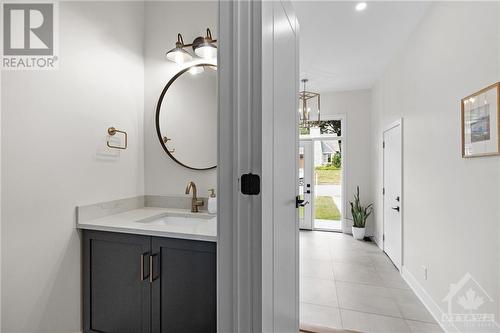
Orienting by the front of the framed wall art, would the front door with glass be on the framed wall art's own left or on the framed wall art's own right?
on the framed wall art's own right

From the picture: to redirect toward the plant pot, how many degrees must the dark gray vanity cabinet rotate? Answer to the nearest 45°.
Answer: approximately 180°

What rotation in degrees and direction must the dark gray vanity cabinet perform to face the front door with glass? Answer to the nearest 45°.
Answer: approximately 180°

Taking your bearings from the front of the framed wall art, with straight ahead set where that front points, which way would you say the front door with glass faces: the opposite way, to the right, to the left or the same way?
to the left

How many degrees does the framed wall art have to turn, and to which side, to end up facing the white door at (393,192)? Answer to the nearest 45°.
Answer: approximately 90° to its right

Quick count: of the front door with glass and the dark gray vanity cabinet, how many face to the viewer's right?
0

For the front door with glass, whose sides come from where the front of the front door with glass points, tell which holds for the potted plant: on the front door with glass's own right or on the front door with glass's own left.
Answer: on the front door with glass's own left

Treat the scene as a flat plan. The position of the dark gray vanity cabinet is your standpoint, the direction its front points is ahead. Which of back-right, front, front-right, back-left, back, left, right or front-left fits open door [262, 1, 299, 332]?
left

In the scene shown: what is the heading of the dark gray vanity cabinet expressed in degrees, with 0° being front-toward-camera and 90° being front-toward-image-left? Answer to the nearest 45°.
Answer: approximately 45°

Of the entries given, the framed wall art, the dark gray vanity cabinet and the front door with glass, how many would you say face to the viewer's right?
0

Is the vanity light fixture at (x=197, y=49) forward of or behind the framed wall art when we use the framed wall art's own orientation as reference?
forward

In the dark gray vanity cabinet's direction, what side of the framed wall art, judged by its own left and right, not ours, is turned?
front

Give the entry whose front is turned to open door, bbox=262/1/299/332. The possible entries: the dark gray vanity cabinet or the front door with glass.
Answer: the front door with glass

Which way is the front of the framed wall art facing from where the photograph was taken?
facing the viewer and to the left of the viewer

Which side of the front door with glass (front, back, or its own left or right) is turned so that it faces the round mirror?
front
